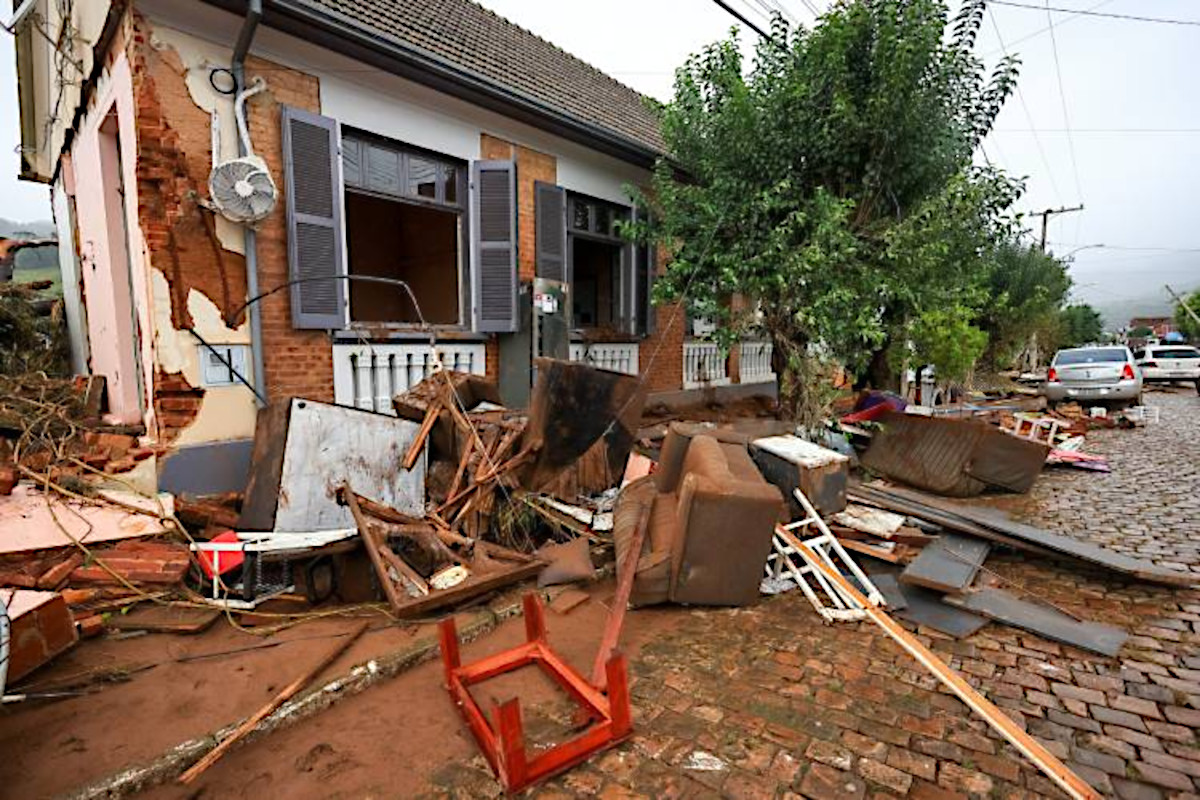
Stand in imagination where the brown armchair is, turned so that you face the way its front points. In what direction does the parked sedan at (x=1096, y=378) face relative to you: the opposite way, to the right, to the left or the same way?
the opposite way

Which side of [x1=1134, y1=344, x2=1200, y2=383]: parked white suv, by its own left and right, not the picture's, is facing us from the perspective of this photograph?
back

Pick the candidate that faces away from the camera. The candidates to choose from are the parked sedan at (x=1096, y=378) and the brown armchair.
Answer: the parked sedan

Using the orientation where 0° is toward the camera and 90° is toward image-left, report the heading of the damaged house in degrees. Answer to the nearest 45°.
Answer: approximately 315°

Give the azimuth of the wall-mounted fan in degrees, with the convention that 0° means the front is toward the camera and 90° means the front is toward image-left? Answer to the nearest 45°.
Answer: approximately 0°

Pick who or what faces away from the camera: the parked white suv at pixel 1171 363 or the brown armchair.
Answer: the parked white suv

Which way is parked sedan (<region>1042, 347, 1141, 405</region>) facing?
away from the camera

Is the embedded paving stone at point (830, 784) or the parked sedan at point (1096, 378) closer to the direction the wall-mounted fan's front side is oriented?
the embedded paving stone

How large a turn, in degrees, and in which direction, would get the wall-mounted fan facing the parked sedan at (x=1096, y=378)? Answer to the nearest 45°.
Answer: approximately 90° to its left

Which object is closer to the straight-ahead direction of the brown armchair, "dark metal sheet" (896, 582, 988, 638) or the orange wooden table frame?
the orange wooden table frame

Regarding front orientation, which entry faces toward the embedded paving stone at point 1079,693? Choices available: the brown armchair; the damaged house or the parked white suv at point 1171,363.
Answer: the damaged house

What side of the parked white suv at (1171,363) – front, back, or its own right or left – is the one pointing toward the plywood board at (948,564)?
back
